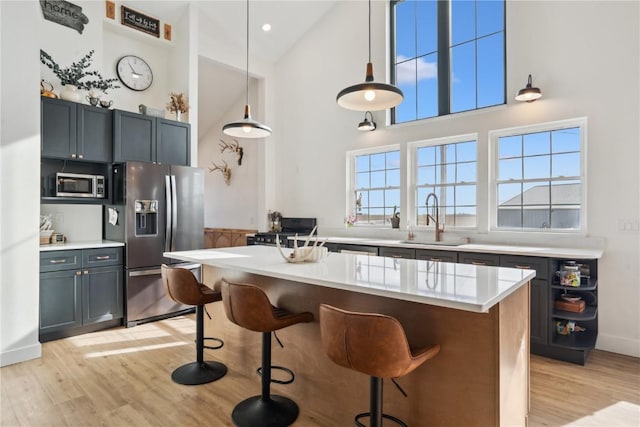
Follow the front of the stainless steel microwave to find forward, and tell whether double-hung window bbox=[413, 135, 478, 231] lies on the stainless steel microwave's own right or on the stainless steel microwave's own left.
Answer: on the stainless steel microwave's own left

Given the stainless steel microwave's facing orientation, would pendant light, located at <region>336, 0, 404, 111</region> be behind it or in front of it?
in front

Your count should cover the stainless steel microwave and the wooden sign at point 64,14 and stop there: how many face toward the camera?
2

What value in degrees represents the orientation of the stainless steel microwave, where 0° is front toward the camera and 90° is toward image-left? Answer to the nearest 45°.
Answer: approximately 0°

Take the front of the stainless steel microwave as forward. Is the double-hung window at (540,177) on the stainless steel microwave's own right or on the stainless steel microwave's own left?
on the stainless steel microwave's own left

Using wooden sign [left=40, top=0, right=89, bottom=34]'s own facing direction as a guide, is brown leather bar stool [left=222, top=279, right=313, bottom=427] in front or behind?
in front
